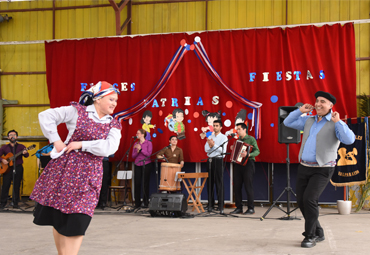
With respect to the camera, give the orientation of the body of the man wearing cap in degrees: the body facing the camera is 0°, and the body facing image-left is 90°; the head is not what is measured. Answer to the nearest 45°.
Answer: approximately 45°

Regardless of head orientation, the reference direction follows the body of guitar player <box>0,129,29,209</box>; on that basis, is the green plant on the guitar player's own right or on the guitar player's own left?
on the guitar player's own left

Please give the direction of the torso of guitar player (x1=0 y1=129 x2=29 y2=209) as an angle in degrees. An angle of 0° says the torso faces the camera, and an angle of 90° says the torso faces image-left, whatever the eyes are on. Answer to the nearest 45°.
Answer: approximately 0°

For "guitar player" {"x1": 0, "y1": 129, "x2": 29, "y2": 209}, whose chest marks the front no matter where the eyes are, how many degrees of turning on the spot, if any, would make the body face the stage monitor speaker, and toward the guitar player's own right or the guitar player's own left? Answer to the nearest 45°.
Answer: approximately 45° to the guitar player's own left
